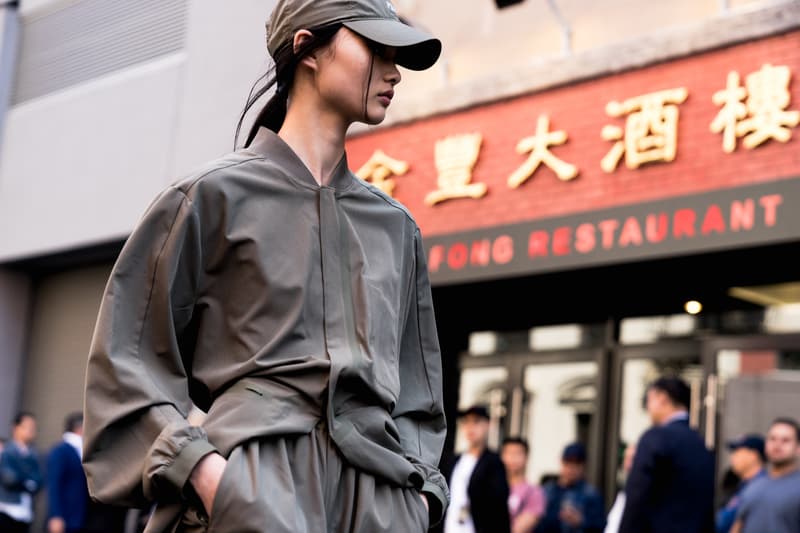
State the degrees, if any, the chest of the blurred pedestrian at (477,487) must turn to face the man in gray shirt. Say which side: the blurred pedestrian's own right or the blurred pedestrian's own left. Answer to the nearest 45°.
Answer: approximately 135° to the blurred pedestrian's own left

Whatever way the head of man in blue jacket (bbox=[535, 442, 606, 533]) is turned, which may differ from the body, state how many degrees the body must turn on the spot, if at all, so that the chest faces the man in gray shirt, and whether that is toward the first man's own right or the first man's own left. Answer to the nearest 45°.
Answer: approximately 45° to the first man's own left

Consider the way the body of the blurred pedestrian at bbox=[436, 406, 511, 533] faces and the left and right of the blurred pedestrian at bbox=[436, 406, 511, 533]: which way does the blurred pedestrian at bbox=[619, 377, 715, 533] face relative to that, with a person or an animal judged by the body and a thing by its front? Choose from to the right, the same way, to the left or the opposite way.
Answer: to the right

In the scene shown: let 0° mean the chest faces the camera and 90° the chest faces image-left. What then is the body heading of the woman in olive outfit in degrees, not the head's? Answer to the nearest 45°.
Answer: approximately 315°

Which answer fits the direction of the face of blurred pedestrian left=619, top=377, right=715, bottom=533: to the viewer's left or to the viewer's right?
to the viewer's left
